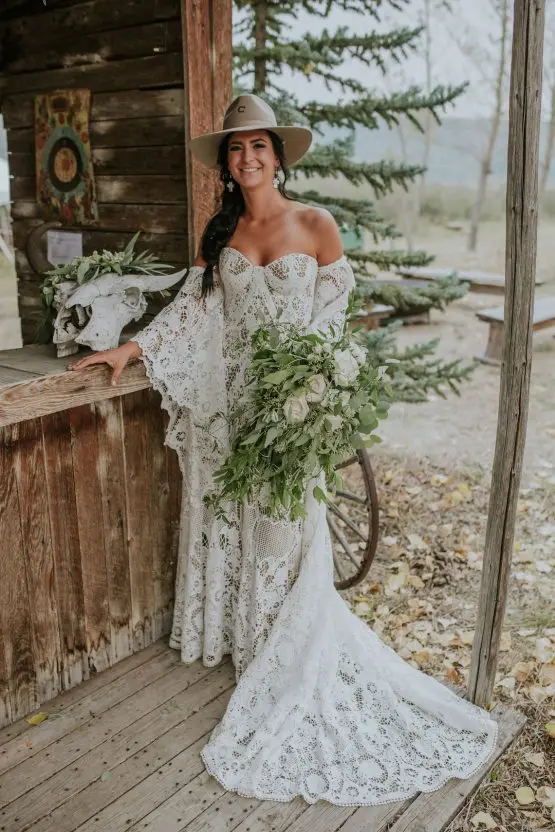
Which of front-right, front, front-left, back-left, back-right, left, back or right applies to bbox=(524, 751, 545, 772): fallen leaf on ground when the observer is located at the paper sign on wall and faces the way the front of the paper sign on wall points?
front-left

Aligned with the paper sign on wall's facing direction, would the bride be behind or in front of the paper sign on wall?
in front

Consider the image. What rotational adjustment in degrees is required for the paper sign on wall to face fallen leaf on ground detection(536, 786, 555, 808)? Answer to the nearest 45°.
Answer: approximately 45° to its left

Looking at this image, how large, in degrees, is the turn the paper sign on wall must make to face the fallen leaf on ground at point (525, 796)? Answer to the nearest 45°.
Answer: approximately 45° to its left

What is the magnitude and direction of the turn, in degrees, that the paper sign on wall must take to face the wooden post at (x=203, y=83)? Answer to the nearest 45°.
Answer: approximately 45° to its left

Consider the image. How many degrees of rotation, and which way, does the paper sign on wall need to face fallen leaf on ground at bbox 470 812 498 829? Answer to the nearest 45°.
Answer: approximately 45° to its left

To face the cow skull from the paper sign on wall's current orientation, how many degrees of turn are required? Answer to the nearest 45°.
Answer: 0° — it already faces it

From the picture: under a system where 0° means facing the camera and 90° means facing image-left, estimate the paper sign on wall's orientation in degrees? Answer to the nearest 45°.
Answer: approximately 0°

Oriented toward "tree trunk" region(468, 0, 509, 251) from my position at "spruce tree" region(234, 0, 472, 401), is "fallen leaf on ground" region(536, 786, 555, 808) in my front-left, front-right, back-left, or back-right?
back-right

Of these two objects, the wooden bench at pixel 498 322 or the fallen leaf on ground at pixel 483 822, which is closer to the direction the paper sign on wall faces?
the fallen leaf on ground
